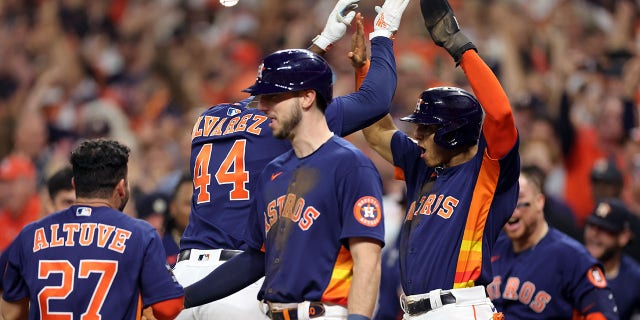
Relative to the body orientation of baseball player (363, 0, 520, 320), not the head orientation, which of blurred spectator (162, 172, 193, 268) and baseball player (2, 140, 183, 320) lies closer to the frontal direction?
the baseball player

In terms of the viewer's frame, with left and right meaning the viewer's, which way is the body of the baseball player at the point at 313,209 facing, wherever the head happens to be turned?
facing the viewer and to the left of the viewer

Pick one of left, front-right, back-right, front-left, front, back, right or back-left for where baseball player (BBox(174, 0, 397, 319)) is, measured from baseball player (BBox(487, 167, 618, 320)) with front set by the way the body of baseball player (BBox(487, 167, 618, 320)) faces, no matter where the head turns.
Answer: front

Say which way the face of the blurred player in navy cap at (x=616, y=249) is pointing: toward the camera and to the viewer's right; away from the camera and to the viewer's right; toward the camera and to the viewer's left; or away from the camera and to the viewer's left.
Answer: toward the camera and to the viewer's left

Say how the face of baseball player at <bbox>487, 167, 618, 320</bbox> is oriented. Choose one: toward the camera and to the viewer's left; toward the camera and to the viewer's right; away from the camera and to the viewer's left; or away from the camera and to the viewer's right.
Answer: toward the camera and to the viewer's left

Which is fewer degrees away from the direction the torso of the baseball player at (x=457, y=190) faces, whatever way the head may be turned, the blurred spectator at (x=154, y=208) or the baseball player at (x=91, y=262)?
the baseball player

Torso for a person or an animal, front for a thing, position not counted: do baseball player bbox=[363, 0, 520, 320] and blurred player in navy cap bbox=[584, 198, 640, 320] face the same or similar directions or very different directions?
same or similar directions

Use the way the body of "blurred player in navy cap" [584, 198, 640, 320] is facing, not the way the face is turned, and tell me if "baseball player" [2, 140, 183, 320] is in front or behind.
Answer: in front

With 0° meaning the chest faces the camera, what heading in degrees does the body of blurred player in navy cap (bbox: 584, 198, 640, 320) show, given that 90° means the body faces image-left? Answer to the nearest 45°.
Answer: approximately 45°

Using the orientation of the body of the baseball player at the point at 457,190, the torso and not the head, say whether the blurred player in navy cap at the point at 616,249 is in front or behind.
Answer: behind

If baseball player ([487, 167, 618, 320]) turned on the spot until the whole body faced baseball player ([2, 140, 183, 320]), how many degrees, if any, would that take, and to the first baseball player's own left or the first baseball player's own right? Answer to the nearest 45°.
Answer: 0° — they already face them

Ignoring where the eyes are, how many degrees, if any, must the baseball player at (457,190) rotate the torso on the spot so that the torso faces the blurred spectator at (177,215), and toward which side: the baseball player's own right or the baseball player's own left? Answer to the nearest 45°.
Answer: approximately 90° to the baseball player's own right

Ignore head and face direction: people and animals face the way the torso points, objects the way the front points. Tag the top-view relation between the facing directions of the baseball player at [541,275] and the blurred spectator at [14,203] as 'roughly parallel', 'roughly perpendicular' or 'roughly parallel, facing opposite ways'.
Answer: roughly parallel

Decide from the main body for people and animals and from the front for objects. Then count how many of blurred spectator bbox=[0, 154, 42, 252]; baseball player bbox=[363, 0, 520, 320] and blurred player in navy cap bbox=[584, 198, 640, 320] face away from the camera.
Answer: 0

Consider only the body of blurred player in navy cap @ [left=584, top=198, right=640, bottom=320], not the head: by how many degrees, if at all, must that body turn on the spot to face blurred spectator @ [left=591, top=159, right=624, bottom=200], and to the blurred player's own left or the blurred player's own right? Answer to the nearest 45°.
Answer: approximately 135° to the blurred player's own right
